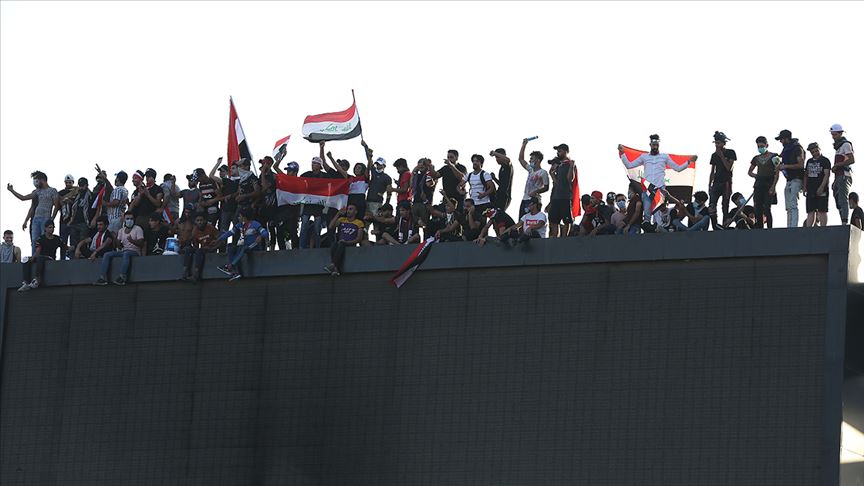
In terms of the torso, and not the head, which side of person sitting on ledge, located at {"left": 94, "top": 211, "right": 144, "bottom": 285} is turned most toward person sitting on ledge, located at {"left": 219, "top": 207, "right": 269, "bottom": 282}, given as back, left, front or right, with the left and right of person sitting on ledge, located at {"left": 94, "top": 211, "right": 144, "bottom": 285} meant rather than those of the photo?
left

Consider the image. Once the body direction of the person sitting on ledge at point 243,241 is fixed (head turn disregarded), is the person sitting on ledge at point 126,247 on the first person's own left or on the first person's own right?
on the first person's own right

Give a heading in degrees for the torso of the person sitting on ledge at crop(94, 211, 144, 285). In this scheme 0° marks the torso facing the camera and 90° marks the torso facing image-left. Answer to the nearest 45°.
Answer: approximately 45°
